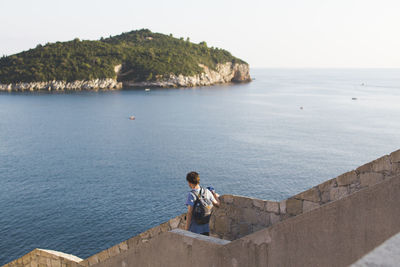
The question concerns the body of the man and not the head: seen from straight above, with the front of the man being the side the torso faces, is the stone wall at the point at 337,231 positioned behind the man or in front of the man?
behind

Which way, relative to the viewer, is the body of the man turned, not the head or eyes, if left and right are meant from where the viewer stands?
facing away from the viewer and to the left of the viewer
